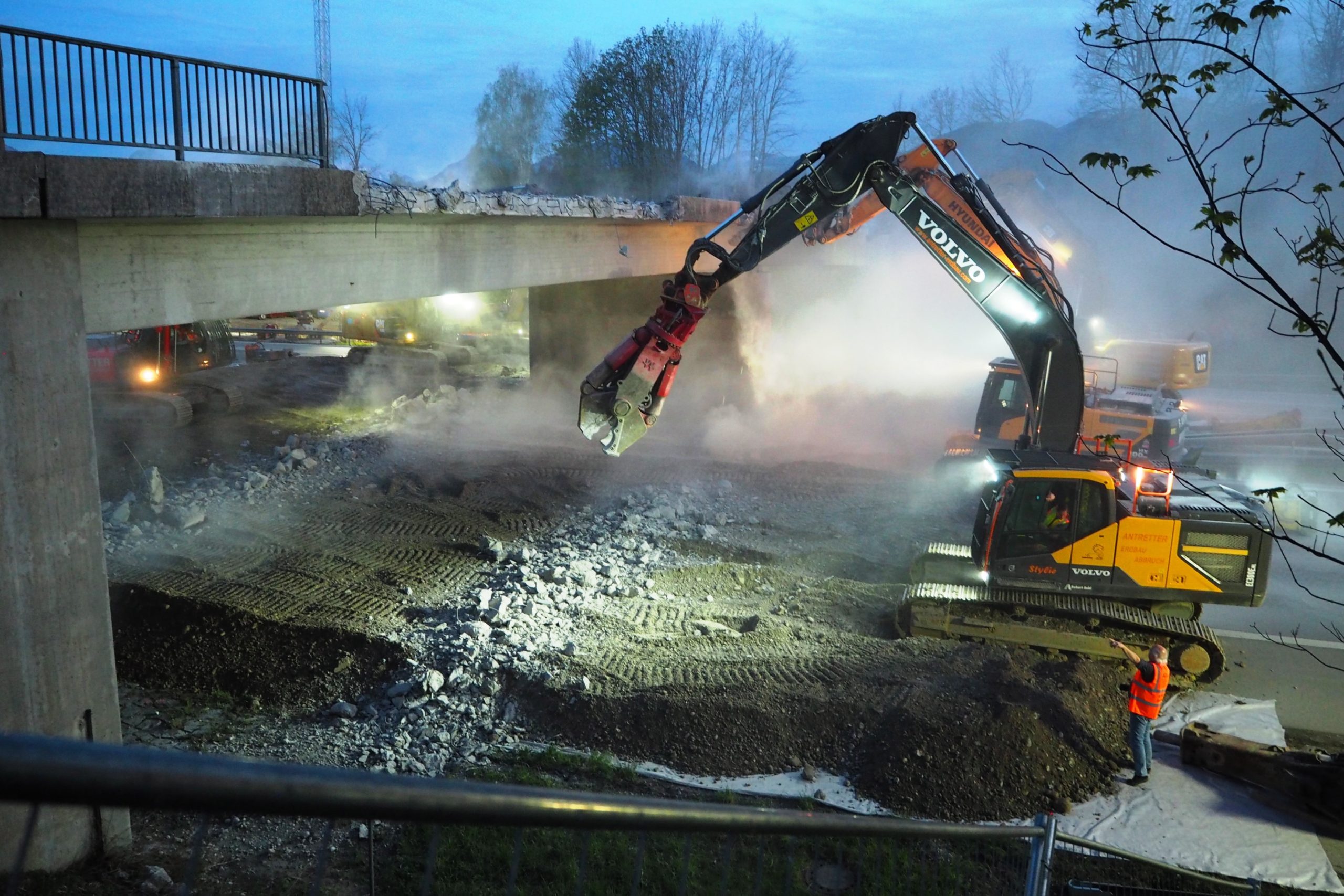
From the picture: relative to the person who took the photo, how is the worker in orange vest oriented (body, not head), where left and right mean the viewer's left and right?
facing away from the viewer and to the left of the viewer

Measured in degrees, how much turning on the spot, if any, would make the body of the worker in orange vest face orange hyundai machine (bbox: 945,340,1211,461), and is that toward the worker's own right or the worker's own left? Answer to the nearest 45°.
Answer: approximately 45° to the worker's own right

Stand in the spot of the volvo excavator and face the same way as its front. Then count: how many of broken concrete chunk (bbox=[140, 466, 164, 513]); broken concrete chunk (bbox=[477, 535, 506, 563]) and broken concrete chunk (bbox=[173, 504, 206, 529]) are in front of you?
3

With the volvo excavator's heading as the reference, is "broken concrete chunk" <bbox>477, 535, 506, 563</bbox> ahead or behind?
ahead

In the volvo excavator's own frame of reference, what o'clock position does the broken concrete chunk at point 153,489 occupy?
The broken concrete chunk is roughly at 12 o'clock from the volvo excavator.

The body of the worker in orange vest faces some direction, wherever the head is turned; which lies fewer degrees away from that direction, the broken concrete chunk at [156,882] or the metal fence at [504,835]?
the broken concrete chunk

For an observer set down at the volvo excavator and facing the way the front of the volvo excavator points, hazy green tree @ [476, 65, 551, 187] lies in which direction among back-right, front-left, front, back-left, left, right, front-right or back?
front-right

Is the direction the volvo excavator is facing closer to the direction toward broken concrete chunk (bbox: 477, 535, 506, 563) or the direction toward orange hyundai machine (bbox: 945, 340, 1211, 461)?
the broken concrete chunk

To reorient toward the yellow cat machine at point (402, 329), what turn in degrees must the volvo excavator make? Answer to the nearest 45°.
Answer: approximately 45° to its right

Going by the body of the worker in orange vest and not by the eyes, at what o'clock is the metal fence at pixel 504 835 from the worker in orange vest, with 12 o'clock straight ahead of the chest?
The metal fence is roughly at 8 o'clock from the worker in orange vest.

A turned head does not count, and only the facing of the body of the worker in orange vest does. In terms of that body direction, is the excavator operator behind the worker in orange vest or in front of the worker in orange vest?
in front

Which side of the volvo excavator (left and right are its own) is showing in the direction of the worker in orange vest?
left

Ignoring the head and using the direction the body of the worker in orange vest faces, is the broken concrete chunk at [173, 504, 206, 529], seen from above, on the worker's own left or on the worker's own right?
on the worker's own left

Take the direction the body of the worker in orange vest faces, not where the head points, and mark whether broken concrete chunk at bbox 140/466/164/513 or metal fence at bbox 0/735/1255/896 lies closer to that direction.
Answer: the broken concrete chunk

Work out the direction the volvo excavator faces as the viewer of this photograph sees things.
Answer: facing to the left of the viewer

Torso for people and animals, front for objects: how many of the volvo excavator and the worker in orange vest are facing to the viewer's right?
0

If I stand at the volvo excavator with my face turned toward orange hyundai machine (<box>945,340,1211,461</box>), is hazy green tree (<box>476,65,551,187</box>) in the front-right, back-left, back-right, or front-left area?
front-left
